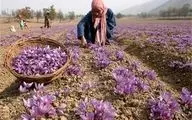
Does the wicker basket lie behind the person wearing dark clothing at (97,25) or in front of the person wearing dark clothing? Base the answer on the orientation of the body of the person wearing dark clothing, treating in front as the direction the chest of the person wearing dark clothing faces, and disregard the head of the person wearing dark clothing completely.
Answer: in front

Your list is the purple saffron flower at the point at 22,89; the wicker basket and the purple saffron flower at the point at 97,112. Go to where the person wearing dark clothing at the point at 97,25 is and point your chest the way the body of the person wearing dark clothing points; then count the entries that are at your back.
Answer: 0

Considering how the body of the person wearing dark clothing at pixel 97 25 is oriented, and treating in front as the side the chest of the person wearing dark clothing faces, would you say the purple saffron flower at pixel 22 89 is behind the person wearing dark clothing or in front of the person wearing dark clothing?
in front

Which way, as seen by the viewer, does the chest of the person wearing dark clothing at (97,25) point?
toward the camera

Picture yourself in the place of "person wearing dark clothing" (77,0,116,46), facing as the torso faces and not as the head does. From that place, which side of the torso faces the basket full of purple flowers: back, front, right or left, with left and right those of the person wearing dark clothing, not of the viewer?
front

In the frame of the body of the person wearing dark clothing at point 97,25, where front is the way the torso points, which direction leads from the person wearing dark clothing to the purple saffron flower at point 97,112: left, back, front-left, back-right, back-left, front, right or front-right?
front

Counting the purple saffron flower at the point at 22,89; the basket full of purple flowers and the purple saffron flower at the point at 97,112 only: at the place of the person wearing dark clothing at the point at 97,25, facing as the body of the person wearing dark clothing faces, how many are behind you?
0
